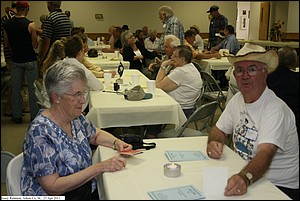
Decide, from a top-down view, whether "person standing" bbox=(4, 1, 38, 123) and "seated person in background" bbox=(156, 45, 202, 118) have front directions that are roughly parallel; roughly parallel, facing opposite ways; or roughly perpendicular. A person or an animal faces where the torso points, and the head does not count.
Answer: roughly perpendicular

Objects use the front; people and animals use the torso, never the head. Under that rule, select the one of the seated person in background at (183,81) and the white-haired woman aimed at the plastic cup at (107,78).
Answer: the seated person in background

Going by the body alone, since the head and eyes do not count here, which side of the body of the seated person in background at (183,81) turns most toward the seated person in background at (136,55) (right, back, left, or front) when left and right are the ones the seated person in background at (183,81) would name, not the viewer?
right

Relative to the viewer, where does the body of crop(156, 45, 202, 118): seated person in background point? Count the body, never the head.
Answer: to the viewer's left

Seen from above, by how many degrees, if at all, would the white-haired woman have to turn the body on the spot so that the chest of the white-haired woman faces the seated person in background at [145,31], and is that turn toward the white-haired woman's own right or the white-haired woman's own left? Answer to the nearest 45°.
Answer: approximately 135° to the white-haired woman's own left

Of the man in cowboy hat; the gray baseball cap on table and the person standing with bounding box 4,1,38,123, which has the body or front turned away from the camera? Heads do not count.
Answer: the person standing

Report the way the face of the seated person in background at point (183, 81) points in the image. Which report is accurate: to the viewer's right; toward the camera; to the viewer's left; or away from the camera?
to the viewer's left

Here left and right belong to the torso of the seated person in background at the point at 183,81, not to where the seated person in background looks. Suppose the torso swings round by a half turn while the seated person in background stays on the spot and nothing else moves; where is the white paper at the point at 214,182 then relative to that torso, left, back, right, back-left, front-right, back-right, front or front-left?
right

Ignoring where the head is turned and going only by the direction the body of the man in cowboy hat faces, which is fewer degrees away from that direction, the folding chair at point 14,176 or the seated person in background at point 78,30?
the folding chair

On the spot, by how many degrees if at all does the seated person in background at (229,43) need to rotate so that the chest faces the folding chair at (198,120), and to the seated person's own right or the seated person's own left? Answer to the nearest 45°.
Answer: approximately 90° to the seated person's own left

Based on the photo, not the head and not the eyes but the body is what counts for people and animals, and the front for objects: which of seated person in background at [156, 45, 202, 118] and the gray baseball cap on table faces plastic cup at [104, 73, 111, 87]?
the seated person in background

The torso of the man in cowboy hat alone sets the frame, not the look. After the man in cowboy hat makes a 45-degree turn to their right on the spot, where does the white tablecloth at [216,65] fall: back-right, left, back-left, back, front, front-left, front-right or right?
right
